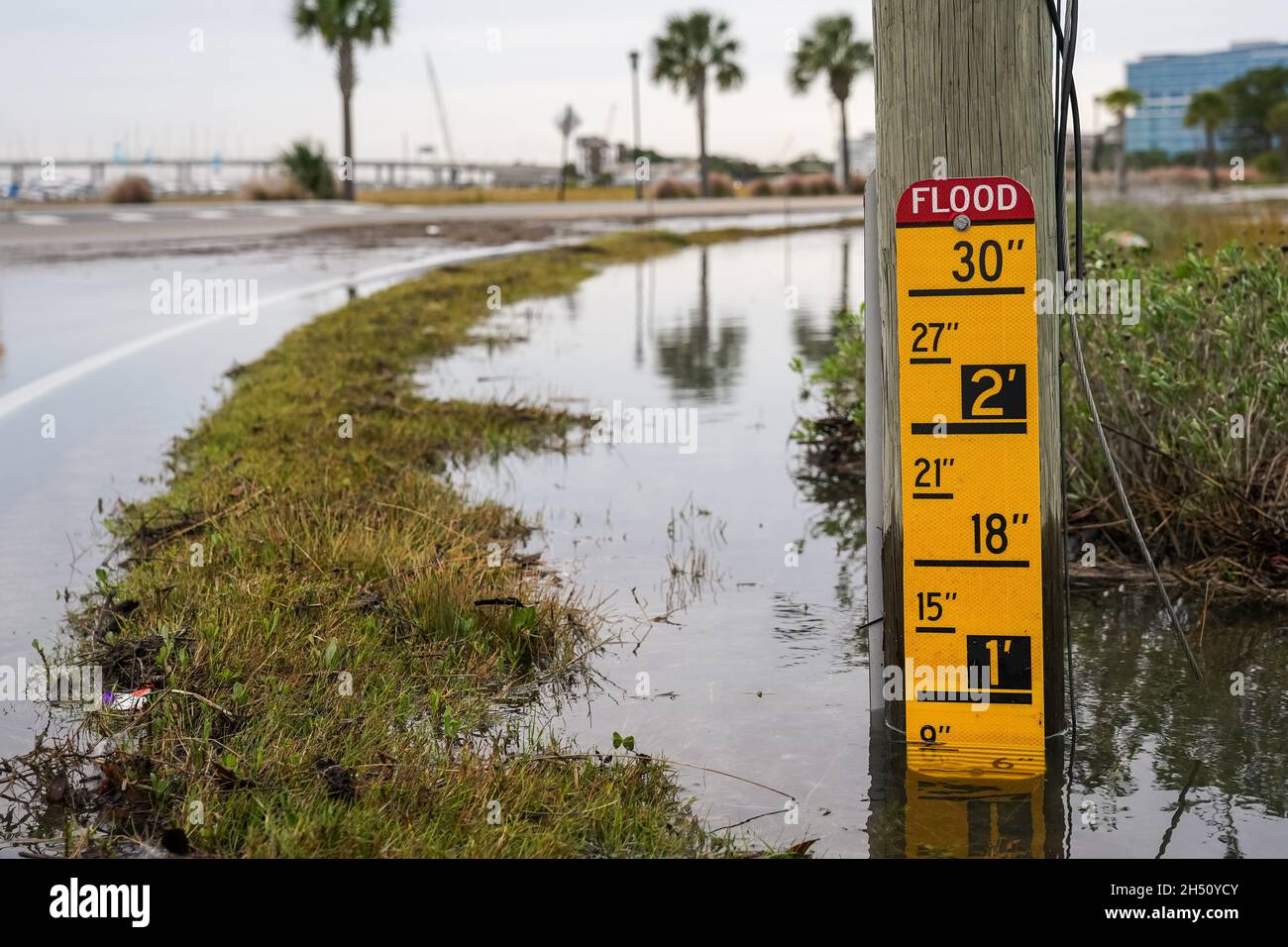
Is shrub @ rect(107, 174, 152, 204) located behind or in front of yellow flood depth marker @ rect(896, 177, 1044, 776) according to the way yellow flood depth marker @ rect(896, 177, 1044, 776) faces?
behind

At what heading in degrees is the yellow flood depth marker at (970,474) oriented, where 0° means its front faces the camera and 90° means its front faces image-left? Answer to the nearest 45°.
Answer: approximately 0°

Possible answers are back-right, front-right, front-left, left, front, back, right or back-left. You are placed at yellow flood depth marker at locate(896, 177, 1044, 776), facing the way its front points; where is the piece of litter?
right
